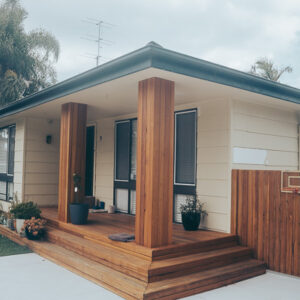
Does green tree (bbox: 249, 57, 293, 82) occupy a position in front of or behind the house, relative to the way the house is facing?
behind

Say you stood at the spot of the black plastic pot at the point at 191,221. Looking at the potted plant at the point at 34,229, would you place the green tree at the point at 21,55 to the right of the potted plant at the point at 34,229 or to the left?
right

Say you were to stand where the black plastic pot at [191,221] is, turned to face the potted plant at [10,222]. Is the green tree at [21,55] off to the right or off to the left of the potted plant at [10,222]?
right

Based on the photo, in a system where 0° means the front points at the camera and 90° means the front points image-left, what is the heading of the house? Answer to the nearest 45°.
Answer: approximately 45°

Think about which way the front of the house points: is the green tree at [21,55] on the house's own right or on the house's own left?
on the house's own right
